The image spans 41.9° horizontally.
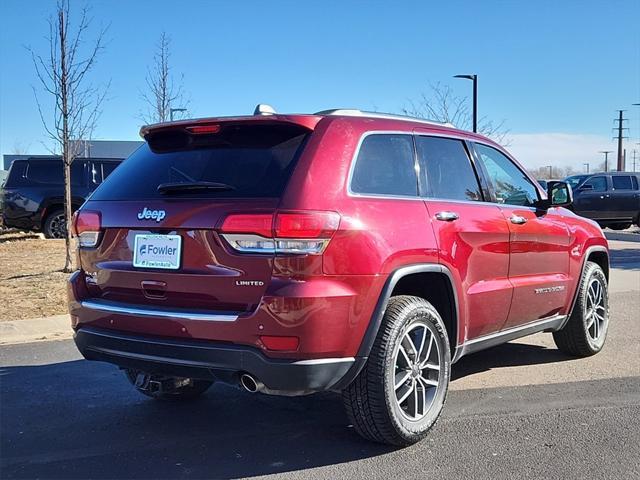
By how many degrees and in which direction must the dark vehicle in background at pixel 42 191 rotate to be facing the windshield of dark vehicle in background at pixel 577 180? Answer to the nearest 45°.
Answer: approximately 45° to its right

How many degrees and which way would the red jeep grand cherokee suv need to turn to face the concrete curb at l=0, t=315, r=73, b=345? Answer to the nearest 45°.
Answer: approximately 90° to its left

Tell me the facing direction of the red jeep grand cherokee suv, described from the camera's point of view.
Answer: facing away from the viewer and to the right of the viewer

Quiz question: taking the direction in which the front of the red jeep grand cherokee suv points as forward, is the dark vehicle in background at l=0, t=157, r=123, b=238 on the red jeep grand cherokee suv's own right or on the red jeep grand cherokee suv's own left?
on the red jeep grand cherokee suv's own left

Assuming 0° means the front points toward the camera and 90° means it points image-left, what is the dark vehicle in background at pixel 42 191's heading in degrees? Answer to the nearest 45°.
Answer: approximately 225°

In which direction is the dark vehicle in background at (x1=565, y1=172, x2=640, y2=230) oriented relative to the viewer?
to the viewer's left

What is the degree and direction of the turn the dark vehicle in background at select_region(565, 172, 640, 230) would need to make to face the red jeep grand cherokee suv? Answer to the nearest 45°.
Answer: approximately 90° to its left

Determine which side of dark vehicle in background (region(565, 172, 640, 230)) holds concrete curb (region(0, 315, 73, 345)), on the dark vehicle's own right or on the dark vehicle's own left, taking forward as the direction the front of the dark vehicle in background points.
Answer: on the dark vehicle's own left

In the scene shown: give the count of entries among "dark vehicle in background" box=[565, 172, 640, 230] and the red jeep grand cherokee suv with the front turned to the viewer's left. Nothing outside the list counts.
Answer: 1
